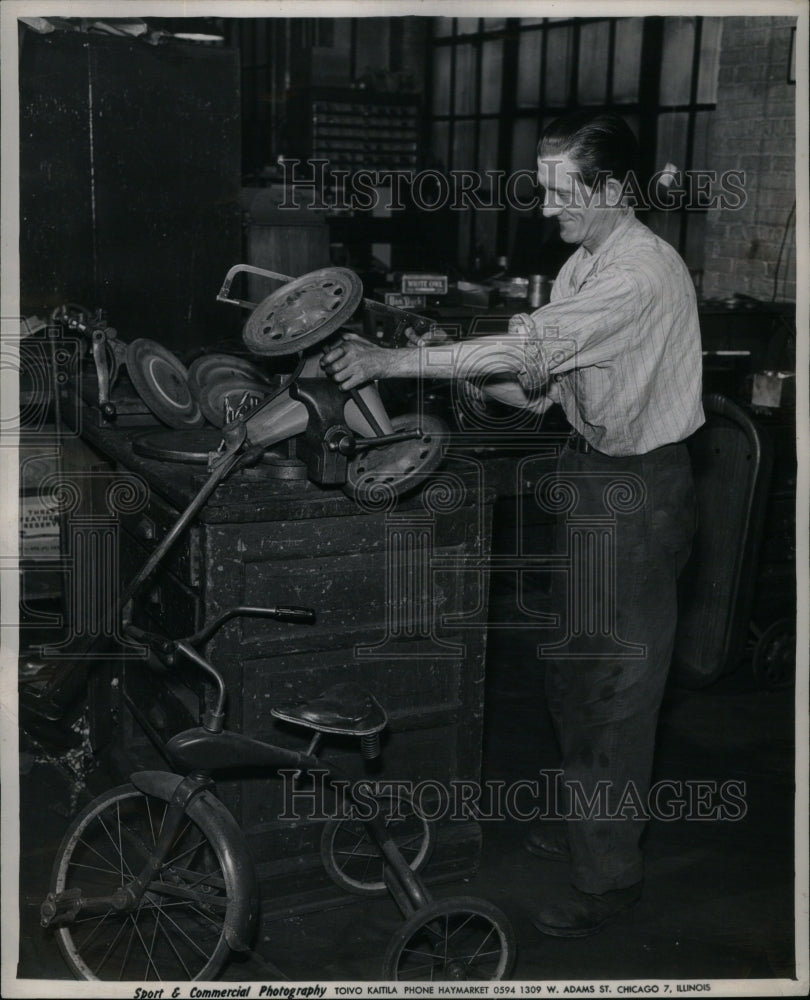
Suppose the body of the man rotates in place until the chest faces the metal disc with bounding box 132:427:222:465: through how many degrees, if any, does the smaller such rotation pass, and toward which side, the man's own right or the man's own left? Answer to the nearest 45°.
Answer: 0° — they already face it

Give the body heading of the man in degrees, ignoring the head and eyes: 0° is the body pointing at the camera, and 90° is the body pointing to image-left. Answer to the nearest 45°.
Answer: approximately 90°

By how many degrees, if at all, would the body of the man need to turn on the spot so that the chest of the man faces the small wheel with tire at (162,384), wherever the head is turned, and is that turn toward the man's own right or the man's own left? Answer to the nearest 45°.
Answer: approximately 45° to the man's own right

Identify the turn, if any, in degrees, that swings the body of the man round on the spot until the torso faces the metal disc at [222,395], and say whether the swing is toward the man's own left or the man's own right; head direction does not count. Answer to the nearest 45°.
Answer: approximately 45° to the man's own right

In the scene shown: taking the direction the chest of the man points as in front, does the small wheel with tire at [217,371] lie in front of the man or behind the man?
in front

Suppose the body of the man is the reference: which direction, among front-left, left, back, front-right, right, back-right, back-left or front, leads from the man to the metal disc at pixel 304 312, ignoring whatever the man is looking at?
front

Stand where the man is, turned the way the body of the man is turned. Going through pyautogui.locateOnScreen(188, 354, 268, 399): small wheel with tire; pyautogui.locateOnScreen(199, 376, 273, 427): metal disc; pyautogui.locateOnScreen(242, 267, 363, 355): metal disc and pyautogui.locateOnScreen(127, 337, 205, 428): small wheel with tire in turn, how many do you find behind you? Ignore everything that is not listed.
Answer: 0

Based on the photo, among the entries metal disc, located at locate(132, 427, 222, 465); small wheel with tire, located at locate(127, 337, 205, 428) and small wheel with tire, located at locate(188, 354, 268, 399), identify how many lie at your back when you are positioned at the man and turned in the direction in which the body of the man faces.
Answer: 0
